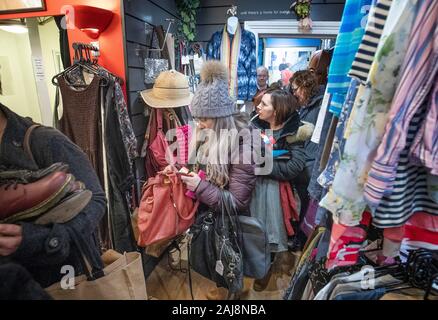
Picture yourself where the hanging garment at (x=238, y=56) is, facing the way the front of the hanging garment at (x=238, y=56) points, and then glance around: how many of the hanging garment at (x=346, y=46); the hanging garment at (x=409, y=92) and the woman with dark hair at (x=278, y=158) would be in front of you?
3

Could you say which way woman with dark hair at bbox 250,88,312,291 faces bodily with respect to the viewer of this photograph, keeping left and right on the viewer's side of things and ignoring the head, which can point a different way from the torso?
facing to the left of the viewer

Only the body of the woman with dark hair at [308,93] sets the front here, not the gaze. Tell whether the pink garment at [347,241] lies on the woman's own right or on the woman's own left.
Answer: on the woman's own left

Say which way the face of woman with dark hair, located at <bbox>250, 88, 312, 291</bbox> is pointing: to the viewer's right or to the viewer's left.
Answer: to the viewer's left

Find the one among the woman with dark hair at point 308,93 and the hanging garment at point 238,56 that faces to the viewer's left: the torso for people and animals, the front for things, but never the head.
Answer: the woman with dark hair

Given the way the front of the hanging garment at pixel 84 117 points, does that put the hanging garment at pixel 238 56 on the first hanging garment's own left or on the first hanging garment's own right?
on the first hanging garment's own left

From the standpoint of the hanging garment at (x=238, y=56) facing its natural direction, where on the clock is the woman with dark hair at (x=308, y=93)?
The woman with dark hair is roughly at 11 o'clock from the hanging garment.
